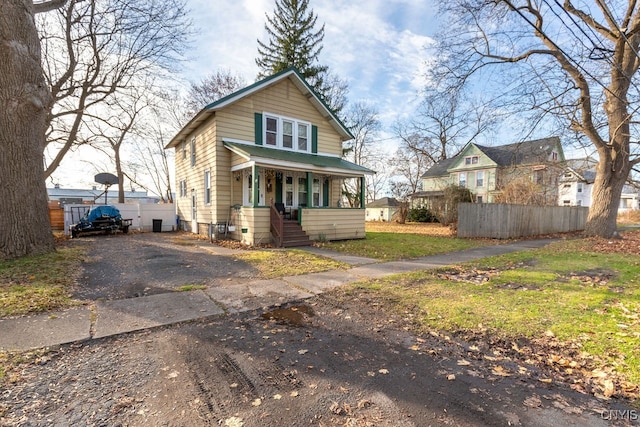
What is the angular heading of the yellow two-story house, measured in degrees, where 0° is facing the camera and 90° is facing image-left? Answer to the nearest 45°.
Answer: approximately 315°

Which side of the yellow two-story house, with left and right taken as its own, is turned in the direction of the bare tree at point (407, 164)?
left

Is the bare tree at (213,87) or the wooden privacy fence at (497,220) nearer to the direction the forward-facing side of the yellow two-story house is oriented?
the wooden privacy fence

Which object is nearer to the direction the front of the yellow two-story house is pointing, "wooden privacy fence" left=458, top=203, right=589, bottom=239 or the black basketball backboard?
the wooden privacy fence

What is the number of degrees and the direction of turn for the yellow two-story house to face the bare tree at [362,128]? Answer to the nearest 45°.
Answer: approximately 90° to its left

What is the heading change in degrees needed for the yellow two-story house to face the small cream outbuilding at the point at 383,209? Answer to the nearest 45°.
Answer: approximately 90° to its left

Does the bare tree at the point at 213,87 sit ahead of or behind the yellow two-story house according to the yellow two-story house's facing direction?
behind

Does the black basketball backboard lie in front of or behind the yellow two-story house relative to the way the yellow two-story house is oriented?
behind
